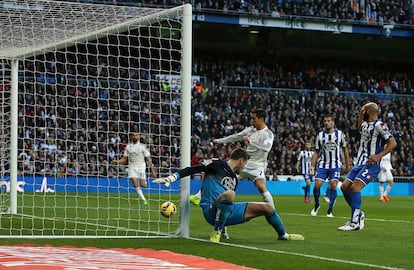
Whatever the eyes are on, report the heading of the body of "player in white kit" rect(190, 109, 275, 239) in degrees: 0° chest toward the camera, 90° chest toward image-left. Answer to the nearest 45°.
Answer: approximately 45°

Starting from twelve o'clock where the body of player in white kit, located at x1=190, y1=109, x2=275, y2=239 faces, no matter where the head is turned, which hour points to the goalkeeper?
The goalkeeper is roughly at 11 o'clock from the player in white kit.

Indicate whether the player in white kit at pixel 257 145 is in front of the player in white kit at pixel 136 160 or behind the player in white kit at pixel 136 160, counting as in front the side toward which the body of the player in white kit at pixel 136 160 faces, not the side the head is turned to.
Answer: in front

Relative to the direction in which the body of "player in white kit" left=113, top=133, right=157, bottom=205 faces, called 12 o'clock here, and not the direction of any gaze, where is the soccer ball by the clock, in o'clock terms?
The soccer ball is roughly at 12 o'clock from the player in white kit.

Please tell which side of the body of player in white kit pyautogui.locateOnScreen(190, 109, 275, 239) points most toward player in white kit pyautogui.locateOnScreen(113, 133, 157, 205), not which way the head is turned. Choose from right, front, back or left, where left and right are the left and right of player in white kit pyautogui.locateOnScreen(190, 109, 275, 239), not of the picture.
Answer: right

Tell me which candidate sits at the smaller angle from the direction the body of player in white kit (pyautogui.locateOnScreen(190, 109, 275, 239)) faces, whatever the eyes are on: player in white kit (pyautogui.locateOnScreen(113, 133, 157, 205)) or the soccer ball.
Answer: the soccer ball

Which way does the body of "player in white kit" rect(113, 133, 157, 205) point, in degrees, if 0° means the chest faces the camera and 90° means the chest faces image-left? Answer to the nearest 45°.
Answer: approximately 0°

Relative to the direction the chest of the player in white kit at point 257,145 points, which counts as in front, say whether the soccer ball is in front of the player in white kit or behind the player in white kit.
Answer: in front
